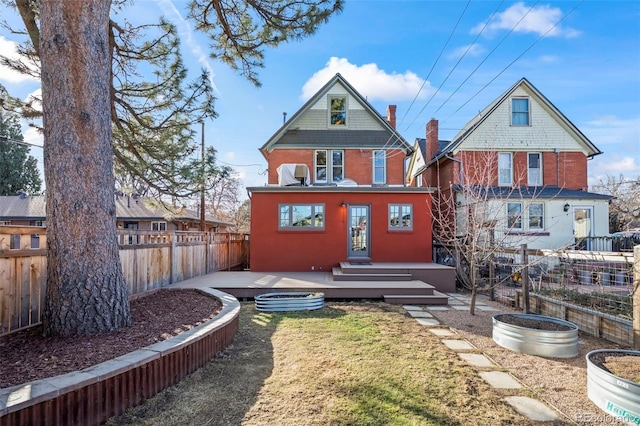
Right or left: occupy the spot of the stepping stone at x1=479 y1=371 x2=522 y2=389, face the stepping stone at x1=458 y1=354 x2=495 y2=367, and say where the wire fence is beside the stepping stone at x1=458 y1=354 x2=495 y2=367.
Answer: right

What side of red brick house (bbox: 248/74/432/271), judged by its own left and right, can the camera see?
back

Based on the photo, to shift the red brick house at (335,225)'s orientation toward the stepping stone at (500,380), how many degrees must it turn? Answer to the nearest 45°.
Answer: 0° — it already faces it

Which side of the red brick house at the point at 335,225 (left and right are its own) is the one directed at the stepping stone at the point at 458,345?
back

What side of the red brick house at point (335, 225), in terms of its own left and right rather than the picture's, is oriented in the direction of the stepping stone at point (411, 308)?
back
